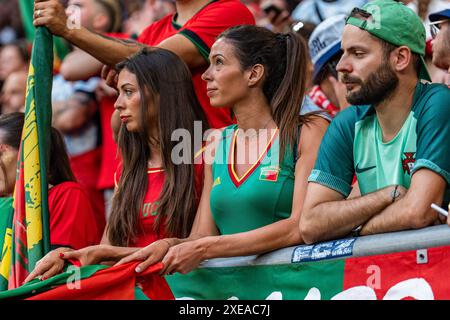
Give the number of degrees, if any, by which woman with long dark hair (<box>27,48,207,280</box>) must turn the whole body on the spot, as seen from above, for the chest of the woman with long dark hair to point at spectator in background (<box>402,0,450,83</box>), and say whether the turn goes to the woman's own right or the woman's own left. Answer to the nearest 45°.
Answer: approximately 135° to the woman's own left

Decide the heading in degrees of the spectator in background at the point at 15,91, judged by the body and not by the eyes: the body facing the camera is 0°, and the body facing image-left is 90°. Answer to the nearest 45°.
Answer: approximately 45°

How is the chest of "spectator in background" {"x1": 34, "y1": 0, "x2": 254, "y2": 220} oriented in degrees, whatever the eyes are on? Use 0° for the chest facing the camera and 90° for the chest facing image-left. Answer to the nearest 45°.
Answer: approximately 45°

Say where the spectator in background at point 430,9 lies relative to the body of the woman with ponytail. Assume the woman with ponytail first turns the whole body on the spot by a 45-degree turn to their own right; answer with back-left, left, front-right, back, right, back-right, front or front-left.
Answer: back-right

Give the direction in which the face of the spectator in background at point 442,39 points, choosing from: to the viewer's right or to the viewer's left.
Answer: to the viewer's left

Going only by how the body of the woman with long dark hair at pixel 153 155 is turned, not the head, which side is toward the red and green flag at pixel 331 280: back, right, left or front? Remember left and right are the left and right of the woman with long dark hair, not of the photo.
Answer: left

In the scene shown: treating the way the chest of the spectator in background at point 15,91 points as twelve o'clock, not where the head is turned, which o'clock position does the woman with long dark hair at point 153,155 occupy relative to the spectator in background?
The woman with long dark hair is roughly at 10 o'clock from the spectator in background.

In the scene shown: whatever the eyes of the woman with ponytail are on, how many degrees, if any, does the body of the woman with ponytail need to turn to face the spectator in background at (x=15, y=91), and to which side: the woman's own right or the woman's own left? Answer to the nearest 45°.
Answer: approximately 90° to the woman's own right

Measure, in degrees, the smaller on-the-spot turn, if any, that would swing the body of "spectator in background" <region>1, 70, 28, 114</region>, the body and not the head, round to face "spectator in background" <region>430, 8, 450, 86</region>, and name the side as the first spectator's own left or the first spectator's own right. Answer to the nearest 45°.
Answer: approximately 90° to the first spectator's own left
